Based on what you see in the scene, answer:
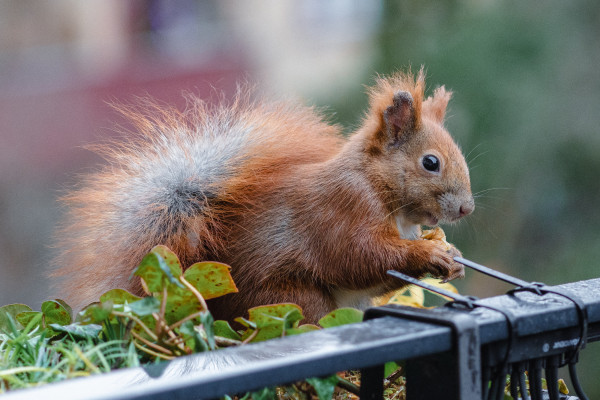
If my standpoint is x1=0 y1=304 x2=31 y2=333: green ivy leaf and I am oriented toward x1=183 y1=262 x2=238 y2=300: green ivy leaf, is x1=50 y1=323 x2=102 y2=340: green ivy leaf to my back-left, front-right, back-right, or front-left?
front-right

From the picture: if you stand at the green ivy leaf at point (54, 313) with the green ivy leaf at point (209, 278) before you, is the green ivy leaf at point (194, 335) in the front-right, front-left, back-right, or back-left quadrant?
front-right

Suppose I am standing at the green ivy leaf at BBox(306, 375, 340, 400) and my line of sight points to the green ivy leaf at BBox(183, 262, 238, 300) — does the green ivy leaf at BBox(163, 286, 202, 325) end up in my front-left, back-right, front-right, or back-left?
front-left

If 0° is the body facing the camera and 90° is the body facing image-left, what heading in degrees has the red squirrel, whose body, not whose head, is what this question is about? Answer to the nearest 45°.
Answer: approximately 270°
